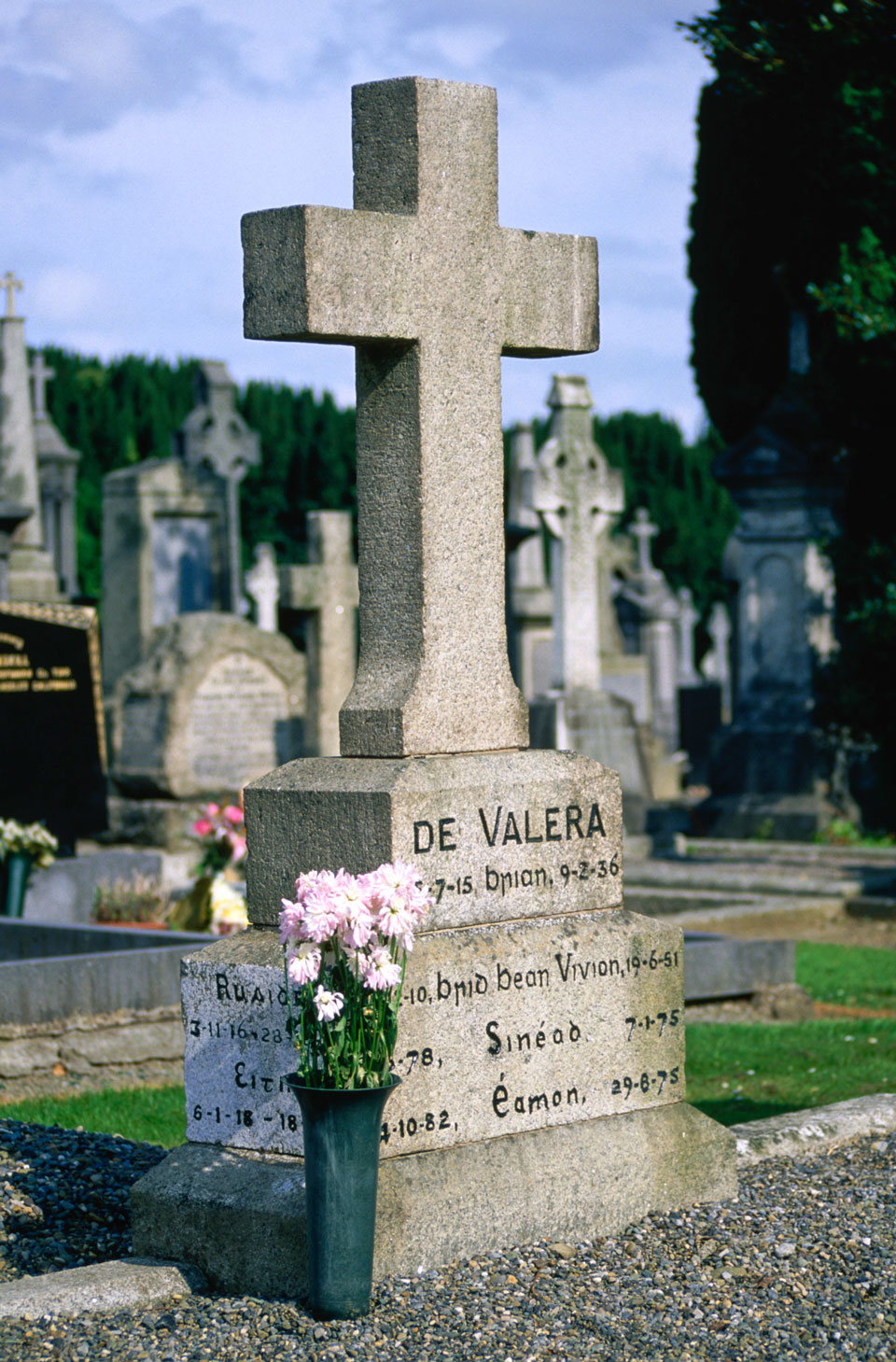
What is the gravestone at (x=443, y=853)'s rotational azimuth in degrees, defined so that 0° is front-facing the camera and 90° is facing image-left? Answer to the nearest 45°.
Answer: approximately 315°

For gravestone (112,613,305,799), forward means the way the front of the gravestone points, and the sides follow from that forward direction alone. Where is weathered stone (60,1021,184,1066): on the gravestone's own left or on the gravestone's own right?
on the gravestone's own right

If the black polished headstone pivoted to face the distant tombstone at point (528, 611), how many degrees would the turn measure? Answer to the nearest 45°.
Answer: approximately 135° to its left

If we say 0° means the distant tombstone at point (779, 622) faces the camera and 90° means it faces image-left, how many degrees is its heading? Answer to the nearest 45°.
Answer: approximately 0°

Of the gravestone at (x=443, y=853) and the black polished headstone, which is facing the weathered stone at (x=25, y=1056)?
the black polished headstone

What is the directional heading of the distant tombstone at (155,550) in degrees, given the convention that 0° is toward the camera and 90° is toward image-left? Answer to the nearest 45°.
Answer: approximately 315°

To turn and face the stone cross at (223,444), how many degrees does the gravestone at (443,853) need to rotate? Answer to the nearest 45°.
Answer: approximately 135° to its left

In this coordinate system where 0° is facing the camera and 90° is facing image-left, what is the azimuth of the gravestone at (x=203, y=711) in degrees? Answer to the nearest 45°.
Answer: approximately 315°

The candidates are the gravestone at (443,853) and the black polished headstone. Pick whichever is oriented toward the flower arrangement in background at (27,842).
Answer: the black polished headstone

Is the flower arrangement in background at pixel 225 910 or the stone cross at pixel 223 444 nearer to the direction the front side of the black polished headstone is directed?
the flower arrangement in background

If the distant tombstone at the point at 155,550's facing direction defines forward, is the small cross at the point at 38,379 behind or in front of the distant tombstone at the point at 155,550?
behind

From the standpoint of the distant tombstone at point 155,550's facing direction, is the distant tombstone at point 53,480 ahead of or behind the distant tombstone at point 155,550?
behind

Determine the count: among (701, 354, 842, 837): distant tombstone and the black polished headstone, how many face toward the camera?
2
